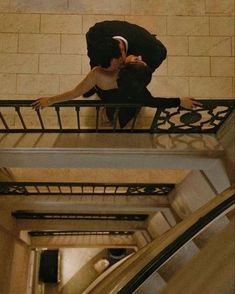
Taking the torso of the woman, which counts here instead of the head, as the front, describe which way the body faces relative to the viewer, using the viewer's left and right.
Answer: facing away from the viewer
